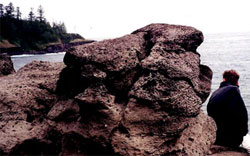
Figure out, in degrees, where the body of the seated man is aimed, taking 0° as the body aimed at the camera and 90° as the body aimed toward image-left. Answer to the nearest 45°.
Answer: approximately 180°

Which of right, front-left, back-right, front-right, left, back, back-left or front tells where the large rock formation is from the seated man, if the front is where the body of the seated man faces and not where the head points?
back-left

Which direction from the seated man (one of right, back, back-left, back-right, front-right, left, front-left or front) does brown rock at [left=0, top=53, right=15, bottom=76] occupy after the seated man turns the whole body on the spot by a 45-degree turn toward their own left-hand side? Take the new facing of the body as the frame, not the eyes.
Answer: front-left

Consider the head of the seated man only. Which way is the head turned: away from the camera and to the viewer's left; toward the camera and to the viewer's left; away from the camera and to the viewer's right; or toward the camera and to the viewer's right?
away from the camera and to the viewer's left
